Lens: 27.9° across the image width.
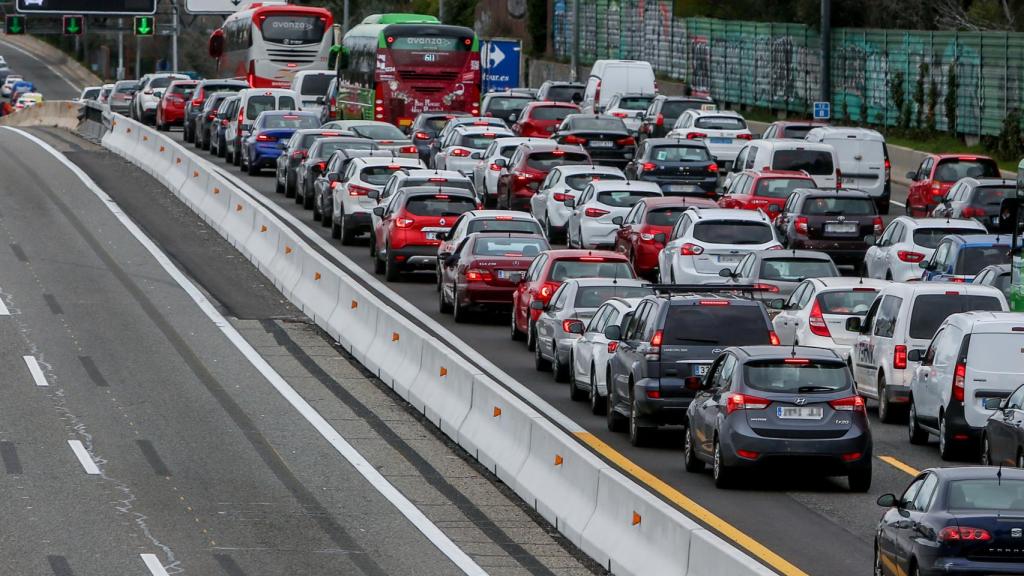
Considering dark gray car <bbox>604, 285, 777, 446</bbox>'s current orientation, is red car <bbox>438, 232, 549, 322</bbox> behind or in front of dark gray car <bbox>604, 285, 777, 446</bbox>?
in front

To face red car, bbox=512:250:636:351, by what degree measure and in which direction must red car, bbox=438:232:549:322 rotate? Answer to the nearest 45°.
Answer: approximately 180°

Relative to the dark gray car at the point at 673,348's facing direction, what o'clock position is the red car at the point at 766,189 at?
The red car is roughly at 12 o'clock from the dark gray car.

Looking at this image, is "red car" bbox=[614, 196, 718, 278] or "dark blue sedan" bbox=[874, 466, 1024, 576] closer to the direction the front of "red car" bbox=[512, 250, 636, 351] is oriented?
the red car

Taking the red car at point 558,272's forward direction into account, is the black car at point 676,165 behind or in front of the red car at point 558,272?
in front

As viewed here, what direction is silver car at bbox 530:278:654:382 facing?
away from the camera

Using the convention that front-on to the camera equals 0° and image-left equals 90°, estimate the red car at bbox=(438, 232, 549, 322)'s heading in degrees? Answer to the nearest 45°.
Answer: approximately 180°

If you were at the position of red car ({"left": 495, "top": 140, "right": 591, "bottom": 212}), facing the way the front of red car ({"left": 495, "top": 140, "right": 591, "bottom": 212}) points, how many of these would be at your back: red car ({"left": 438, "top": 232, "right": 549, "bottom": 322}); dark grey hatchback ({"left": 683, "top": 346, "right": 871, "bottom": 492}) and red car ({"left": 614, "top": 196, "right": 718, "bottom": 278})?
3

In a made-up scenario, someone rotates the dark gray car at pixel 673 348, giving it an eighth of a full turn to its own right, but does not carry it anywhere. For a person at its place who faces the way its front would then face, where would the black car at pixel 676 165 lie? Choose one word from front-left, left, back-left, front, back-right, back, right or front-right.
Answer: front-left

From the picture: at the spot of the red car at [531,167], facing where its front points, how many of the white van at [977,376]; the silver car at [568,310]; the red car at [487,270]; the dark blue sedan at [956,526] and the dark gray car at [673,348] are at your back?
5

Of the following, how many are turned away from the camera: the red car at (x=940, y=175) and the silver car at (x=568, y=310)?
2

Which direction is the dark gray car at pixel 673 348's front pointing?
away from the camera

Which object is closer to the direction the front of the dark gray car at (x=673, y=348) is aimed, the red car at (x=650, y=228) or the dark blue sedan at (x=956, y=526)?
the red car

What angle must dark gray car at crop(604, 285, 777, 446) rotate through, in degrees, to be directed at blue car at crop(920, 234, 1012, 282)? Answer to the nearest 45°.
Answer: approximately 45° to its right

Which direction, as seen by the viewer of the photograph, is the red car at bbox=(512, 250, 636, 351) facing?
facing away from the viewer

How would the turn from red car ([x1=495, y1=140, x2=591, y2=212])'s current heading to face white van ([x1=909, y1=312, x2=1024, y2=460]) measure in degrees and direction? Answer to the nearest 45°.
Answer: approximately 180°

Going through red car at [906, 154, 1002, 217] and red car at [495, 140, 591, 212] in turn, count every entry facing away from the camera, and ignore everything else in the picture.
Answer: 2

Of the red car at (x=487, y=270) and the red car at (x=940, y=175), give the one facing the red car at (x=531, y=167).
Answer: the red car at (x=487, y=270)

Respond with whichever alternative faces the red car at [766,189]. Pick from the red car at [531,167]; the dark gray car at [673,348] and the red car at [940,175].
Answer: the dark gray car
